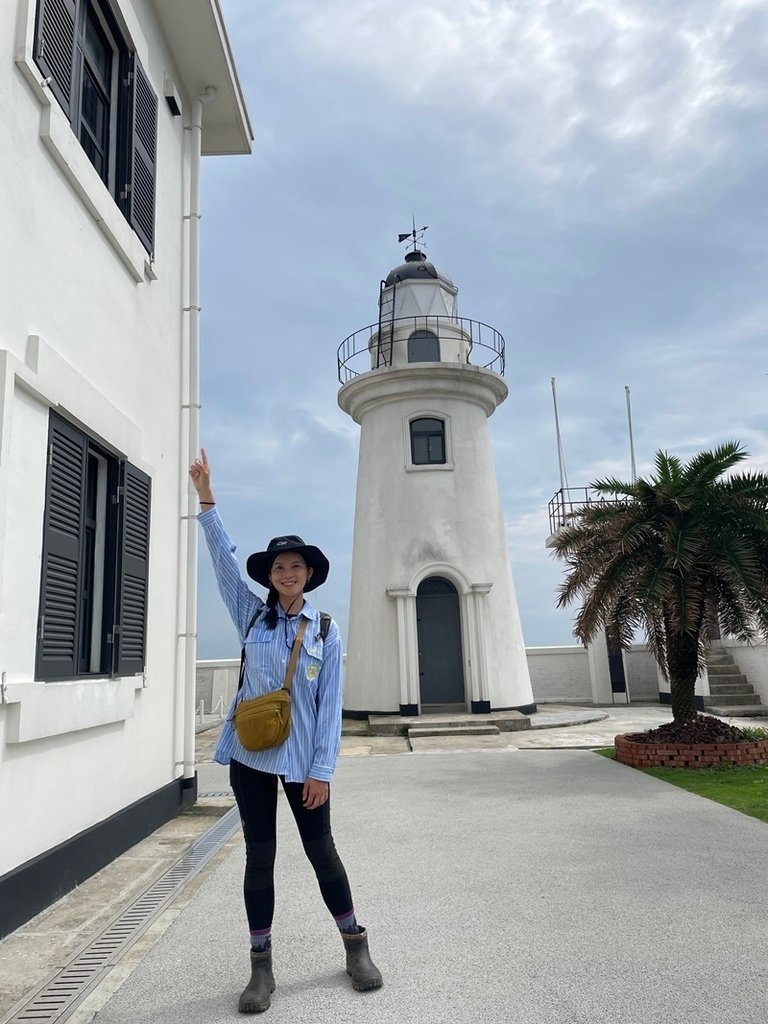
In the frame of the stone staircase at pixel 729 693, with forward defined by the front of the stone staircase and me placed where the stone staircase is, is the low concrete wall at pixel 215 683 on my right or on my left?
on my right

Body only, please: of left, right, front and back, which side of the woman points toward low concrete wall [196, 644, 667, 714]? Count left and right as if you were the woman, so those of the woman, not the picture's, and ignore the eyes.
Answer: back

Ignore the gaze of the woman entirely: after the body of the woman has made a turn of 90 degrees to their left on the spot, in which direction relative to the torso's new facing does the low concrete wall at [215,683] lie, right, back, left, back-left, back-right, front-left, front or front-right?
left

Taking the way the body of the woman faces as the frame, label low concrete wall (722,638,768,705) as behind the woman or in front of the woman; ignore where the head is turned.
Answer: behind

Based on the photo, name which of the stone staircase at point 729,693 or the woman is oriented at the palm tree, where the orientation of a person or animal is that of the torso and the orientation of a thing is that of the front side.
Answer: the stone staircase

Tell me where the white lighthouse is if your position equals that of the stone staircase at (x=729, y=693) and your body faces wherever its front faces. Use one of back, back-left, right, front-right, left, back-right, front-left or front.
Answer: front-right

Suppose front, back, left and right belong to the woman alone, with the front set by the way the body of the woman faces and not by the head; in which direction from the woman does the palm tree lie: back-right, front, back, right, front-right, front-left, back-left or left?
back-left

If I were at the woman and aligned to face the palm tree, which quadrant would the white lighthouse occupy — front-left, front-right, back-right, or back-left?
front-left

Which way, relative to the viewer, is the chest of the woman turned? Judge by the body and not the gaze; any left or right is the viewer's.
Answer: facing the viewer

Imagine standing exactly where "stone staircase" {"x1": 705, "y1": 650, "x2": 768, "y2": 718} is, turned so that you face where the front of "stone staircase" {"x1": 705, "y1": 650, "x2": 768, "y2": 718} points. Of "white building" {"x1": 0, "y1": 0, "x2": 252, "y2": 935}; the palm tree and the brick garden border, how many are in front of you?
3
